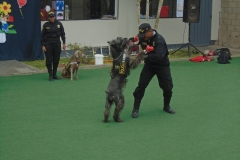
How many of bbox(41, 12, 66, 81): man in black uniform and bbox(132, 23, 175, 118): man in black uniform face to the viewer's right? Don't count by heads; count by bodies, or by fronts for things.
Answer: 0

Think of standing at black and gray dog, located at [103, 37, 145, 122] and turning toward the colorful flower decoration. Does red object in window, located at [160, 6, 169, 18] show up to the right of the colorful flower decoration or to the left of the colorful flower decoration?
right

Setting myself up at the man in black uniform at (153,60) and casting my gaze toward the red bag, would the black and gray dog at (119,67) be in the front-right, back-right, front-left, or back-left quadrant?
back-left

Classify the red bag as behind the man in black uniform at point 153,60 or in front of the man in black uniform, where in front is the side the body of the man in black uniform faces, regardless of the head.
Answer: behind

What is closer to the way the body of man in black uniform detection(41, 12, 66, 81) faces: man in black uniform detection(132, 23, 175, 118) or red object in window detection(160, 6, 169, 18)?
the man in black uniform

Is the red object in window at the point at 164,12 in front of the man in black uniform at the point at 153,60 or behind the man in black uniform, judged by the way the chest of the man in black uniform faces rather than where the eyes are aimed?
behind

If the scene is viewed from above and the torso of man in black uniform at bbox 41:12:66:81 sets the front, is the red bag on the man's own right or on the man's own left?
on the man's own left

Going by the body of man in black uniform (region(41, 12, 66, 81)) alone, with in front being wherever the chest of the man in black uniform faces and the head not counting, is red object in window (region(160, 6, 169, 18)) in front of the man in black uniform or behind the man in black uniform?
behind

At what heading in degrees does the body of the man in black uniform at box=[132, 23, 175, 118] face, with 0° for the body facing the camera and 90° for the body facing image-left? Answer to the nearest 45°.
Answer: approximately 45°

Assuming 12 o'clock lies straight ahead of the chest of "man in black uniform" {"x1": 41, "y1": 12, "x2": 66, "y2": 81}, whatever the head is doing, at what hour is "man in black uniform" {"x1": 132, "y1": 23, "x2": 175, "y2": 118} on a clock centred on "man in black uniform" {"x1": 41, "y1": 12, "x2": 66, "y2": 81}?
"man in black uniform" {"x1": 132, "y1": 23, "x2": 175, "y2": 118} is roughly at 11 o'clock from "man in black uniform" {"x1": 41, "y1": 12, "x2": 66, "y2": 81}.

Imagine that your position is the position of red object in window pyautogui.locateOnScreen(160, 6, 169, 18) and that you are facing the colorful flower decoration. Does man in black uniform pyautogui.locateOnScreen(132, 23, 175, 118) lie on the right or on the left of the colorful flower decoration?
left

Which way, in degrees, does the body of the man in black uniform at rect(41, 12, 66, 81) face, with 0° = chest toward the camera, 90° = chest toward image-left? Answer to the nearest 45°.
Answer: approximately 0°

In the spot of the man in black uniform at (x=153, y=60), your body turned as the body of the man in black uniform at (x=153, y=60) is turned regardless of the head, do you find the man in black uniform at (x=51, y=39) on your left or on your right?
on your right
